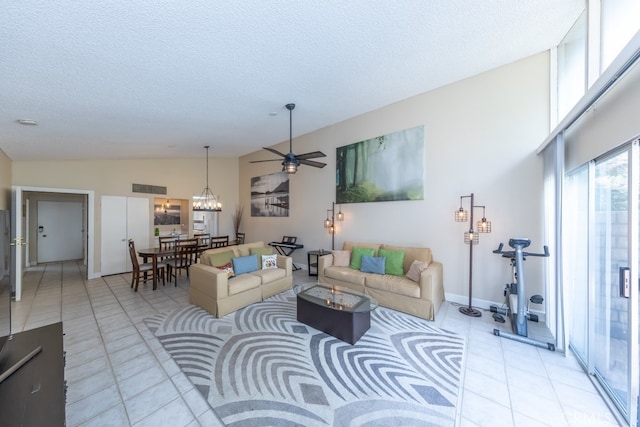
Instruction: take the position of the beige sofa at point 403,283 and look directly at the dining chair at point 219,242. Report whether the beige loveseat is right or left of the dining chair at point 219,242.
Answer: left

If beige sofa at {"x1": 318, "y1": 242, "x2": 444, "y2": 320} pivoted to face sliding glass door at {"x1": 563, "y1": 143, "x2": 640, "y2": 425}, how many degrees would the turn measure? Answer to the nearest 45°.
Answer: approximately 90° to its left

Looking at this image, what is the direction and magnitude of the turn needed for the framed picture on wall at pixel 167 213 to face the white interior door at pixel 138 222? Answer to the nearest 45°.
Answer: approximately 45° to its right

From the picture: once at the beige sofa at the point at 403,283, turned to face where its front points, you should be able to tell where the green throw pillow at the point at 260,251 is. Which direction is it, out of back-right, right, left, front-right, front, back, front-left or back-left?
front-right

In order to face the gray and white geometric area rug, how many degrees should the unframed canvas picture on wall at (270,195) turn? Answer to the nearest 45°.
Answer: approximately 45° to its left
